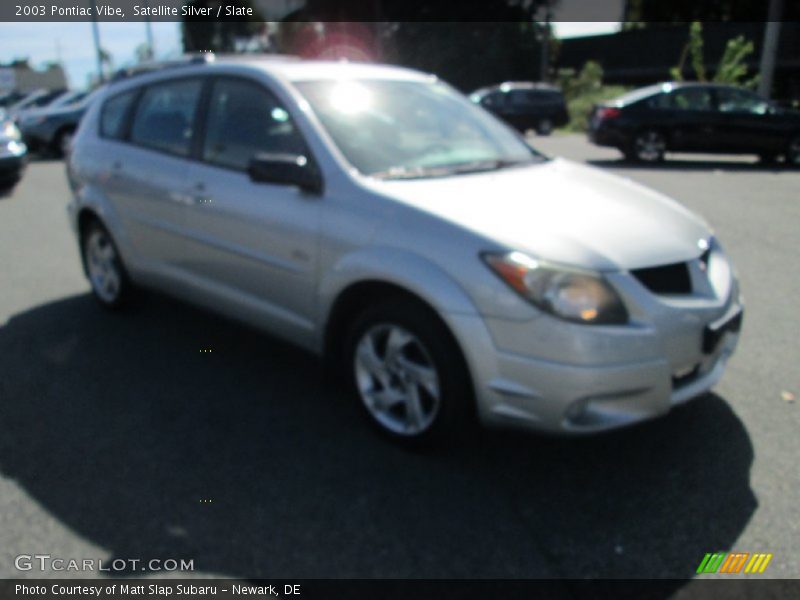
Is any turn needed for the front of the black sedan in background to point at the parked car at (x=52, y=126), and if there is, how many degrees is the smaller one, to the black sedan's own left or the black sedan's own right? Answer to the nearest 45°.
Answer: approximately 180°

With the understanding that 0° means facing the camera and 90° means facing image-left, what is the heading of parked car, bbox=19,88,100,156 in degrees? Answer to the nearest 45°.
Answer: approximately 45°

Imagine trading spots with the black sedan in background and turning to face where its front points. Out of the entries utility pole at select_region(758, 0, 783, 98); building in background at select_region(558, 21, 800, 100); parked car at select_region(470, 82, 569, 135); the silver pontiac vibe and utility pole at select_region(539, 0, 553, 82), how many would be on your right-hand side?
1

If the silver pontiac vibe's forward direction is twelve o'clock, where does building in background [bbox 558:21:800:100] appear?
The building in background is roughly at 8 o'clock from the silver pontiac vibe.

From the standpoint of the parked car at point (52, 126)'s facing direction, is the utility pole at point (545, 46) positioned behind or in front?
behind

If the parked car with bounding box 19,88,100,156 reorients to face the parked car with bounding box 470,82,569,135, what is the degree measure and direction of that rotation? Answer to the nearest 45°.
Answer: approximately 135° to its left

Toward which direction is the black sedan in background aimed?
to the viewer's right

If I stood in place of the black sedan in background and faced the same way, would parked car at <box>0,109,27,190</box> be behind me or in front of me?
behind

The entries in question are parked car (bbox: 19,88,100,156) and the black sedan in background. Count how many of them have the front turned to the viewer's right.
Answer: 1

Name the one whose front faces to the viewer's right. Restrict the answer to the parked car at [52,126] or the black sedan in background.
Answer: the black sedan in background

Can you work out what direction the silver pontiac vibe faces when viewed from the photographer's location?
facing the viewer and to the right of the viewer

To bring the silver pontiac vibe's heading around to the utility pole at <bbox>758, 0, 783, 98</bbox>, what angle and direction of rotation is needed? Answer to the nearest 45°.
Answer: approximately 90° to its left

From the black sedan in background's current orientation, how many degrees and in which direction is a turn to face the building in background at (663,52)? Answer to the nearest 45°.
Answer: approximately 90° to its left

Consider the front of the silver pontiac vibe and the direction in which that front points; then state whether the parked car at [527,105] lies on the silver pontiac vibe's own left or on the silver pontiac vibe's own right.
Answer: on the silver pontiac vibe's own left
